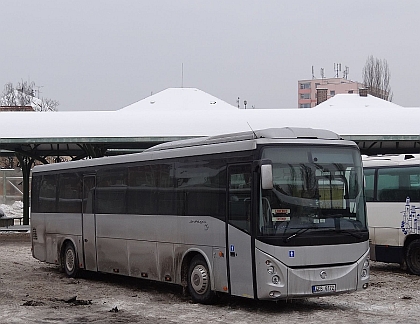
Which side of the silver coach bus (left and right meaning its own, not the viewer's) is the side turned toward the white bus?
left

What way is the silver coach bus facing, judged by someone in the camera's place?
facing the viewer and to the right of the viewer
